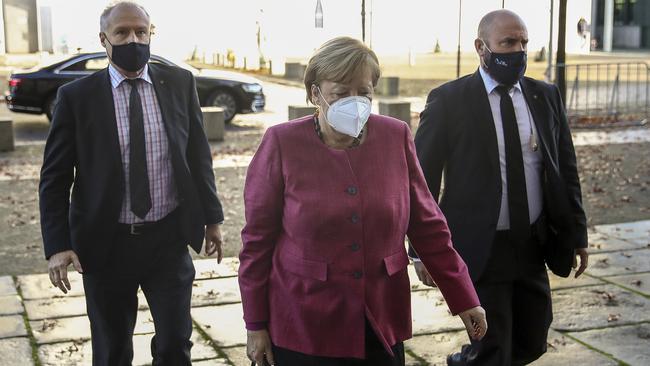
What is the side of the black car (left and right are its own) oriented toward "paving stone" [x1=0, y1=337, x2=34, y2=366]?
right

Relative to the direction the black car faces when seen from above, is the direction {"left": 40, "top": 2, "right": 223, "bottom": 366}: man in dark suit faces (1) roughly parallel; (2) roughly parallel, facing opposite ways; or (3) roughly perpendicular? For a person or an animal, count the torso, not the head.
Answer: roughly perpendicular

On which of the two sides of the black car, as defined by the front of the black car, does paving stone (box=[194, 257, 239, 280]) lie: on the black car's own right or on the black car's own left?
on the black car's own right

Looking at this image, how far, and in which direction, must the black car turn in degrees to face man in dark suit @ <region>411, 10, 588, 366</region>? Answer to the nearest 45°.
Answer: approximately 90° to its right

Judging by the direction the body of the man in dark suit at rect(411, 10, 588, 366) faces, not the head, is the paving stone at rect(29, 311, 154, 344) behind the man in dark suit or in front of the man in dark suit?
behind

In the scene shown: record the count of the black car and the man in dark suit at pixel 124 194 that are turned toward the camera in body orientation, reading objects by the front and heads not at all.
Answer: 1

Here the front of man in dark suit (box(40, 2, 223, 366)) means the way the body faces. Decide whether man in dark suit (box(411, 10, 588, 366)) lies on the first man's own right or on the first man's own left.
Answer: on the first man's own left

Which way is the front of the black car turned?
to the viewer's right

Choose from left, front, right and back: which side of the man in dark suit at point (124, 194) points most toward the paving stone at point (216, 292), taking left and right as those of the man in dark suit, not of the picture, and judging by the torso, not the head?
back

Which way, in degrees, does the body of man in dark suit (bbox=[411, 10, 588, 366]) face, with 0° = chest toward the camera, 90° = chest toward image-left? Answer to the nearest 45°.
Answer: approximately 315°
